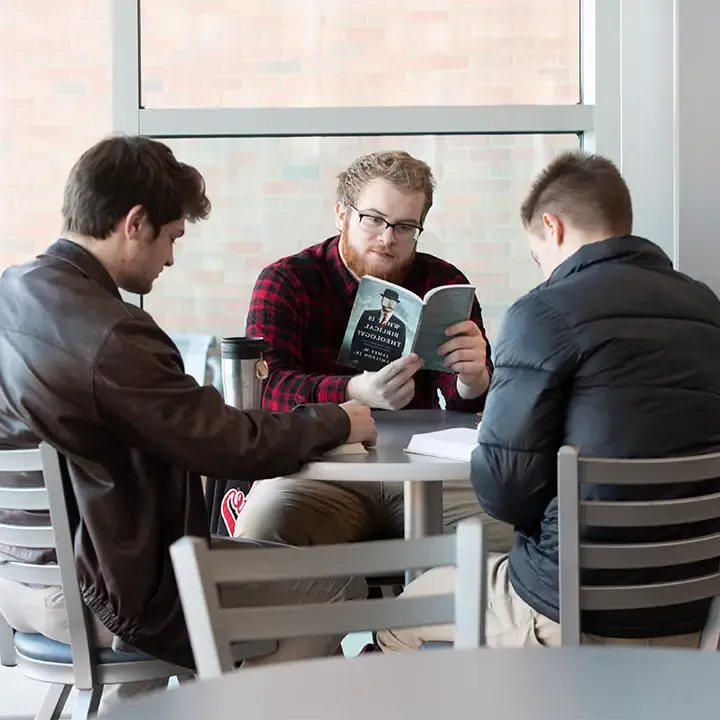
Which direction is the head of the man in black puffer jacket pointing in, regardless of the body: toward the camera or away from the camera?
away from the camera

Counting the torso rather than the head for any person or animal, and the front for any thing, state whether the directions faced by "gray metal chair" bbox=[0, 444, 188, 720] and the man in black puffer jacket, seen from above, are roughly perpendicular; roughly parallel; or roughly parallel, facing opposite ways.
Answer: roughly perpendicular

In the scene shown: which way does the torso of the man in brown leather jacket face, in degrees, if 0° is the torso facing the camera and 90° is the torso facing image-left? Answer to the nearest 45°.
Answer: approximately 225°

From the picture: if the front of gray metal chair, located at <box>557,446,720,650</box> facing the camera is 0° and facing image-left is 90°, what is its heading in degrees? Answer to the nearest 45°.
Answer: approximately 135°

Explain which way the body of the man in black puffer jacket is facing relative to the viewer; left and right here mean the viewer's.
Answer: facing away from the viewer and to the left of the viewer

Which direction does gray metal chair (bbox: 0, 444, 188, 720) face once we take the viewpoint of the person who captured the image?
facing away from the viewer and to the right of the viewer
